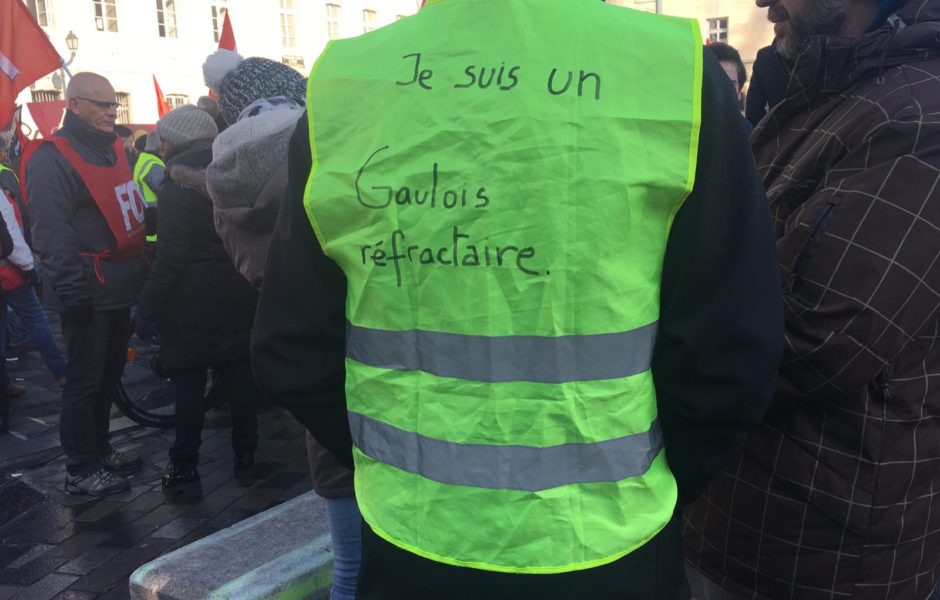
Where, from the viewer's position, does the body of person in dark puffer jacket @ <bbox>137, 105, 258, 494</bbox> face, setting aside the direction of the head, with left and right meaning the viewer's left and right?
facing away from the viewer and to the left of the viewer

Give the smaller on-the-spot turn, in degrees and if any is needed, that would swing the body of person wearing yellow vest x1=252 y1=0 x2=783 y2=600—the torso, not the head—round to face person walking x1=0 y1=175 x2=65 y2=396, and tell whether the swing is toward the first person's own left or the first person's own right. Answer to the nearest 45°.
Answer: approximately 45° to the first person's own left

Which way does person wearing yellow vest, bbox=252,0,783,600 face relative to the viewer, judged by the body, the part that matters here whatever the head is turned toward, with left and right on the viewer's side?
facing away from the viewer

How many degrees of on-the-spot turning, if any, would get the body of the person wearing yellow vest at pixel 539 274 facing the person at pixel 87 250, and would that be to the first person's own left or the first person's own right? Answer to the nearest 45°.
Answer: approximately 45° to the first person's own left

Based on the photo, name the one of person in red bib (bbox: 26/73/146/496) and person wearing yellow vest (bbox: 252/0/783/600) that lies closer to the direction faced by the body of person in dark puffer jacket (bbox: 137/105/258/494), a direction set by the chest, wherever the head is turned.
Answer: the person in red bib

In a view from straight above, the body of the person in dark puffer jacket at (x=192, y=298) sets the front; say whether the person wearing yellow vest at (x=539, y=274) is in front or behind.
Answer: behind

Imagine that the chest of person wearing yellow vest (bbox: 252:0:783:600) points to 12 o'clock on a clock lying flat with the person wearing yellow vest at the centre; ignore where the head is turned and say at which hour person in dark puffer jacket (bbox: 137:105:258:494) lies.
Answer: The person in dark puffer jacket is roughly at 11 o'clock from the person wearing yellow vest.

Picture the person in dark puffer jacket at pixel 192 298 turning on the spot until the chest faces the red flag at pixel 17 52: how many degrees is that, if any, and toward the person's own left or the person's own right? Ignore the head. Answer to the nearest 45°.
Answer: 0° — they already face it
